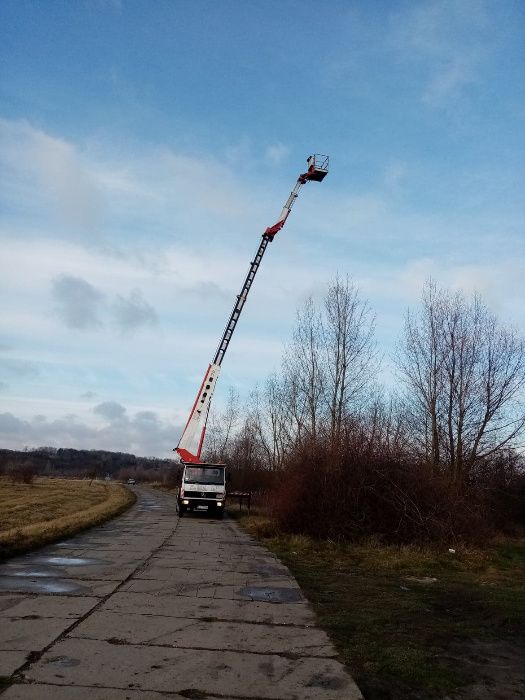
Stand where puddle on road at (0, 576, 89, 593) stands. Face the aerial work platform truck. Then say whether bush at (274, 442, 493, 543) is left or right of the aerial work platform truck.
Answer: right

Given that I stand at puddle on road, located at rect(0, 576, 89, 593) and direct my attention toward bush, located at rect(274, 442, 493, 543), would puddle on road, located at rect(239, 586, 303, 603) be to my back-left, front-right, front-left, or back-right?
front-right

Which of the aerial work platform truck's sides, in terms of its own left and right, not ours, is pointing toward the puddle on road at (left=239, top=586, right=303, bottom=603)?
front

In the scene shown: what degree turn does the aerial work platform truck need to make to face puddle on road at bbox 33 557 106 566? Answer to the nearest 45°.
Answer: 0° — it already faces it

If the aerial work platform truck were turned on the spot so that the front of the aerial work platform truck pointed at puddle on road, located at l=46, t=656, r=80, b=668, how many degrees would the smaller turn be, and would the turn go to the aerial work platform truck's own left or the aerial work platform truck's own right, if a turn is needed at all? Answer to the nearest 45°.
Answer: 0° — it already faces it

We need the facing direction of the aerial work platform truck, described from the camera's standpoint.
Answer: facing the viewer

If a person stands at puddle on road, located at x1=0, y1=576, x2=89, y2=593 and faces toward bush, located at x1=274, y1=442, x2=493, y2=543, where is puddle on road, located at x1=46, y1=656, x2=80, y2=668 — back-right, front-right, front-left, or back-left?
back-right

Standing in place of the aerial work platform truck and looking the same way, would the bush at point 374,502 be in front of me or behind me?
in front

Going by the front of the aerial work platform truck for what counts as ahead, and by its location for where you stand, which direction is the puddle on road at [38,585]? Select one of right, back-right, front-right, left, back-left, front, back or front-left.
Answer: front

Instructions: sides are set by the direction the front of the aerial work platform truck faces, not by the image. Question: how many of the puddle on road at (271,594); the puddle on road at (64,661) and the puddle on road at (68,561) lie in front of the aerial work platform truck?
3
